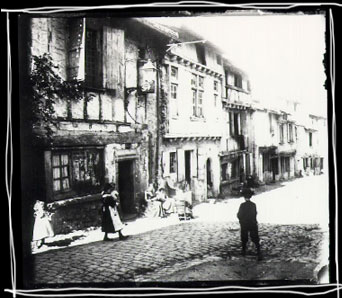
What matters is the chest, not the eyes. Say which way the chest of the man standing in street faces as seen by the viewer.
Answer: away from the camera

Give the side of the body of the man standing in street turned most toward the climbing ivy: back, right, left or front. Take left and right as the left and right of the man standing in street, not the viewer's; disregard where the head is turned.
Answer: left

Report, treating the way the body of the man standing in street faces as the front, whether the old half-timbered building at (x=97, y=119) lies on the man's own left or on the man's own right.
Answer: on the man's own left
